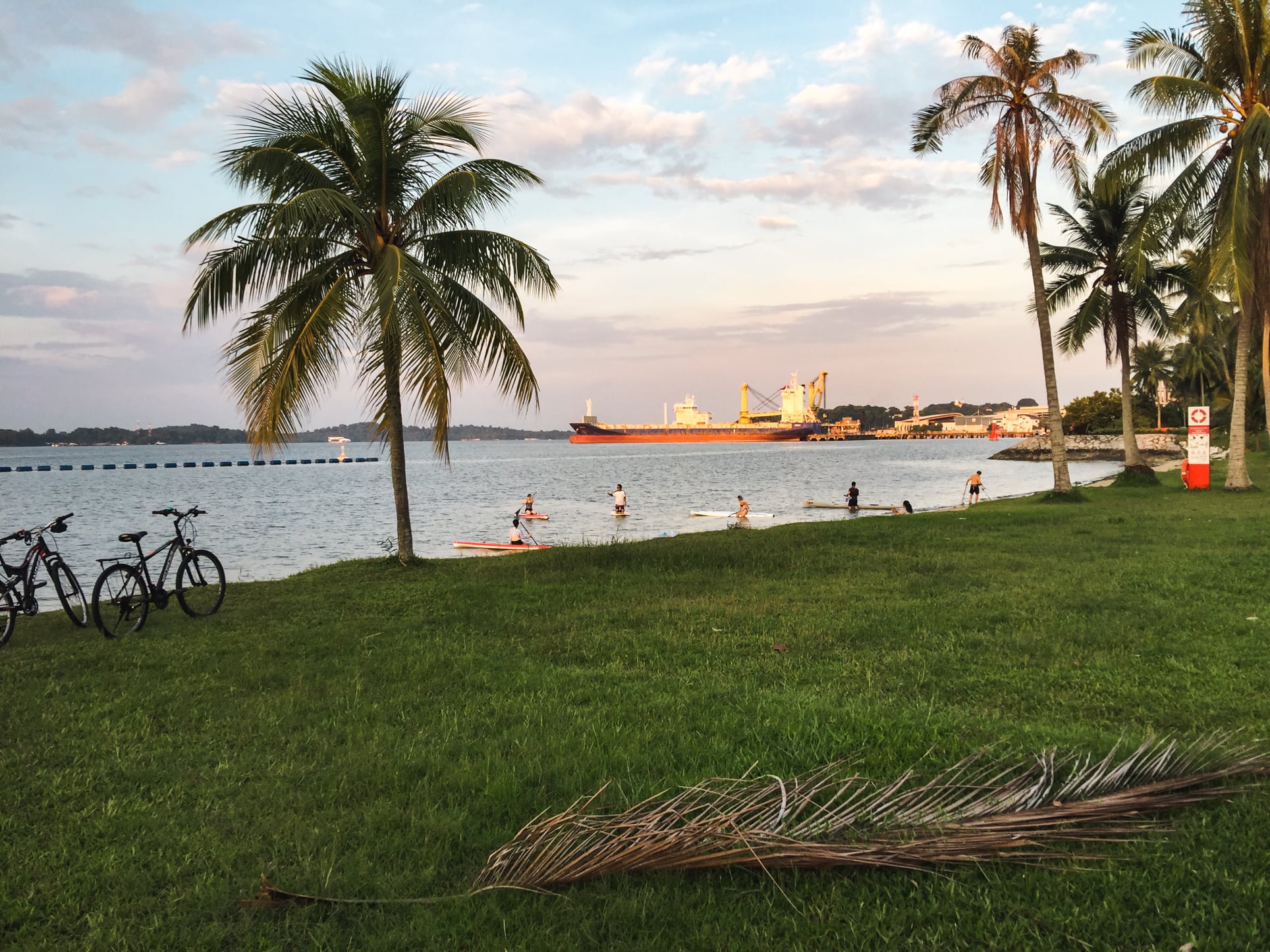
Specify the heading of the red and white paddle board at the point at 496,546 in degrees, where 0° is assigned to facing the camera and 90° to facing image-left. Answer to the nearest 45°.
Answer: approximately 90°

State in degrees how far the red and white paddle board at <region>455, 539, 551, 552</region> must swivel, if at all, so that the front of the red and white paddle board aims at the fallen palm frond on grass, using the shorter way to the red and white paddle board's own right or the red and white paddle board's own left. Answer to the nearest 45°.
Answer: approximately 90° to the red and white paddle board's own left

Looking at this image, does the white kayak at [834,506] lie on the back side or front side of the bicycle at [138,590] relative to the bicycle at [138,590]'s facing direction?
on the front side

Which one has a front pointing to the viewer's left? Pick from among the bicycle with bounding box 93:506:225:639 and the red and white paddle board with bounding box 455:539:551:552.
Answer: the red and white paddle board

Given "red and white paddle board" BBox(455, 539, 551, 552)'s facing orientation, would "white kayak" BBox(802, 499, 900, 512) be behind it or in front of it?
behind

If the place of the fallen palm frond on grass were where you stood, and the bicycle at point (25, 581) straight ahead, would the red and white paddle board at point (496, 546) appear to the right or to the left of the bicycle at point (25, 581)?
right

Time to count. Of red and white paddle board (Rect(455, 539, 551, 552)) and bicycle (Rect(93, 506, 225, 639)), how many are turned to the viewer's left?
1
